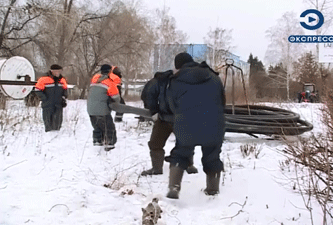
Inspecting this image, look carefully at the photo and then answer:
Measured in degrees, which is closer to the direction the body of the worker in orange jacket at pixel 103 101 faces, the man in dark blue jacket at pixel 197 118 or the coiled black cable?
the coiled black cable

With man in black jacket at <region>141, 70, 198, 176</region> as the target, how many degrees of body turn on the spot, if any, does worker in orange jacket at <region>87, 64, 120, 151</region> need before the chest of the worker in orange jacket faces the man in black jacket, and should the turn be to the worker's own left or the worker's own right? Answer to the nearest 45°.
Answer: approximately 135° to the worker's own right

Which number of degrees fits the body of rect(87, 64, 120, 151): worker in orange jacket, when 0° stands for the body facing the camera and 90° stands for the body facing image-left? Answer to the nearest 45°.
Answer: approximately 225°

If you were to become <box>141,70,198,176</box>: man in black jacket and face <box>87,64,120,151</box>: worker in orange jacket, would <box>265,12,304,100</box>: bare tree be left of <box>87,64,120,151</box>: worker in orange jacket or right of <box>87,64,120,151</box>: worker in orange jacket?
right

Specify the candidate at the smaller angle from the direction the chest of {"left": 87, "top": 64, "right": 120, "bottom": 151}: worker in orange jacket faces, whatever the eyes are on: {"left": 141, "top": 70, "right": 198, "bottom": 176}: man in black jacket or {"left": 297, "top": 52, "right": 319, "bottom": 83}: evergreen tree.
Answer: the evergreen tree

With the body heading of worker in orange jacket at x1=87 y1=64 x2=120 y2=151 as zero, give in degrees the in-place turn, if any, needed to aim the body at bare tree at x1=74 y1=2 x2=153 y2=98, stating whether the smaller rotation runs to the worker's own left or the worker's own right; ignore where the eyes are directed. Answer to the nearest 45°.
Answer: approximately 45° to the worker's own left

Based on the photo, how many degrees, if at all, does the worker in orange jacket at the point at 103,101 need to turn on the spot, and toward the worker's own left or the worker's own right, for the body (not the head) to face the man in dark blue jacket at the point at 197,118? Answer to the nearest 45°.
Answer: approximately 135° to the worker's own right

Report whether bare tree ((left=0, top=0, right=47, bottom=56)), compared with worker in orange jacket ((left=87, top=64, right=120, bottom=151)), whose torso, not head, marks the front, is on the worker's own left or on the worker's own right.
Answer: on the worker's own left

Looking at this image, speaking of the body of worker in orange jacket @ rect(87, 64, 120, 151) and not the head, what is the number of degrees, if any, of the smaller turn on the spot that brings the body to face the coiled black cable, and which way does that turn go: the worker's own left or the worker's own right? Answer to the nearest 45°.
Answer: approximately 45° to the worker's own right

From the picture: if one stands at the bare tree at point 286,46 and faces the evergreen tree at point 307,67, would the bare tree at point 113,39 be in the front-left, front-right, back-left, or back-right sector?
back-right

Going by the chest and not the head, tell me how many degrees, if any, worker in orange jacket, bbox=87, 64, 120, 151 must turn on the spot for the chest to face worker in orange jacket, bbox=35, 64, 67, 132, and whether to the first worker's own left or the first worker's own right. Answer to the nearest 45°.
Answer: approximately 90° to the first worker's own left
